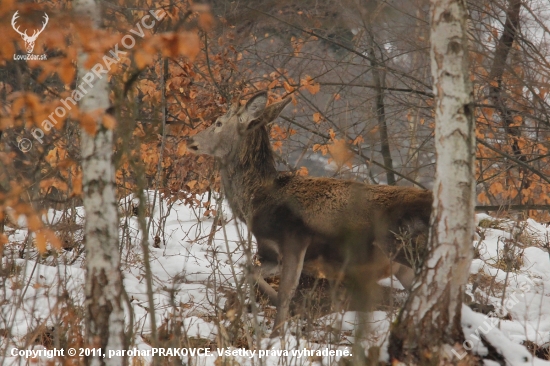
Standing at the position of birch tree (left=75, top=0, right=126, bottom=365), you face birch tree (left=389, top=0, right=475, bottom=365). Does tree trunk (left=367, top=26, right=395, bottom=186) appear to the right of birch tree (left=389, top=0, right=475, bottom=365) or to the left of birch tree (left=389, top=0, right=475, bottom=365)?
left

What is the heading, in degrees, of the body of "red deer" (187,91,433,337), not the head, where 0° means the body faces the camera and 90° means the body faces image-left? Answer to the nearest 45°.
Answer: approximately 90°

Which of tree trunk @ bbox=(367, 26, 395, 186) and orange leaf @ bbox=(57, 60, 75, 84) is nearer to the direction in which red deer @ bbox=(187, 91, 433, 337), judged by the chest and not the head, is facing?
the orange leaf

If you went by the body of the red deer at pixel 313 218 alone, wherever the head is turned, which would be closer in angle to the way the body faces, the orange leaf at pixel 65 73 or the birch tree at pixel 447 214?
the orange leaf

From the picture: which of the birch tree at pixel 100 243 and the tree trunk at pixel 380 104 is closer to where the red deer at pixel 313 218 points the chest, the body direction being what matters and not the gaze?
the birch tree

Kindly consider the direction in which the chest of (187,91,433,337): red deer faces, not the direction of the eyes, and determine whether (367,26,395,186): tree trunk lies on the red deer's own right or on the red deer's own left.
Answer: on the red deer's own right
